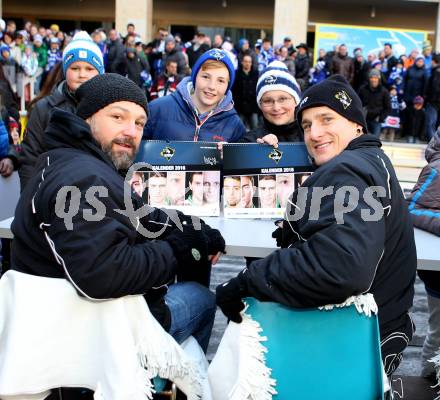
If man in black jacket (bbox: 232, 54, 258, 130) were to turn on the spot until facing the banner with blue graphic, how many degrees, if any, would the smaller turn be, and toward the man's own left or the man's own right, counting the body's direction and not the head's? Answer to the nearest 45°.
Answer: approximately 135° to the man's own left

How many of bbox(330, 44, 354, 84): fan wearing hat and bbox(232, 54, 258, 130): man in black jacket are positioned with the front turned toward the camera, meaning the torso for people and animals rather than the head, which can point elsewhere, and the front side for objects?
2

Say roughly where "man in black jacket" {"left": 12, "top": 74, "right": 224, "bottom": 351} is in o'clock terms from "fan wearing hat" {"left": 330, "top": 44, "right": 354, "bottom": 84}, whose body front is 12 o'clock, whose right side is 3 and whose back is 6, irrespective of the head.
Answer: The man in black jacket is roughly at 12 o'clock from the fan wearing hat.

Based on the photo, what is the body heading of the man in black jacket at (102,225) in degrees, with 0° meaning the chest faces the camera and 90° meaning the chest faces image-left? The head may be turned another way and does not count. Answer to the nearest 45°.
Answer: approximately 270°

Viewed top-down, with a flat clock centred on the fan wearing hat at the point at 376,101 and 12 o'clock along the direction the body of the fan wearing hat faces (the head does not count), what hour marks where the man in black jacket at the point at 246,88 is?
The man in black jacket is roughly at 3 o'clock from the fan wearing hat.

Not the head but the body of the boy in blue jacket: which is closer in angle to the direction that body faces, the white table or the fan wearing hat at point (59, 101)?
the white table
